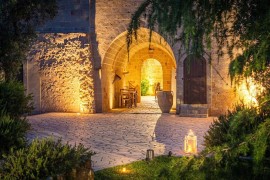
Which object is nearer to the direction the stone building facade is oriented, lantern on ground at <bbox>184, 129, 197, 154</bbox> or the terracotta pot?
the lantern on ground

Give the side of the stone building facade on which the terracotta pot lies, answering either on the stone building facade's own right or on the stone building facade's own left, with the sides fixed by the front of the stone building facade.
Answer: on the stone building facade's own left

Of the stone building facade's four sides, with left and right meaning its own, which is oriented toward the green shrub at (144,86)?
back

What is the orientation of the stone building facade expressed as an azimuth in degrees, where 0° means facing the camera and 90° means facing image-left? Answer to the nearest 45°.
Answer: approximately 0°

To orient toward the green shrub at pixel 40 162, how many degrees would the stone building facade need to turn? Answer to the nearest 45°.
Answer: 0° — it already faces it

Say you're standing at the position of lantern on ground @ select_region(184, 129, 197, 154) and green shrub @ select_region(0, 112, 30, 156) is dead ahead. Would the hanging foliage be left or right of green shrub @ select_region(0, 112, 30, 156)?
left
